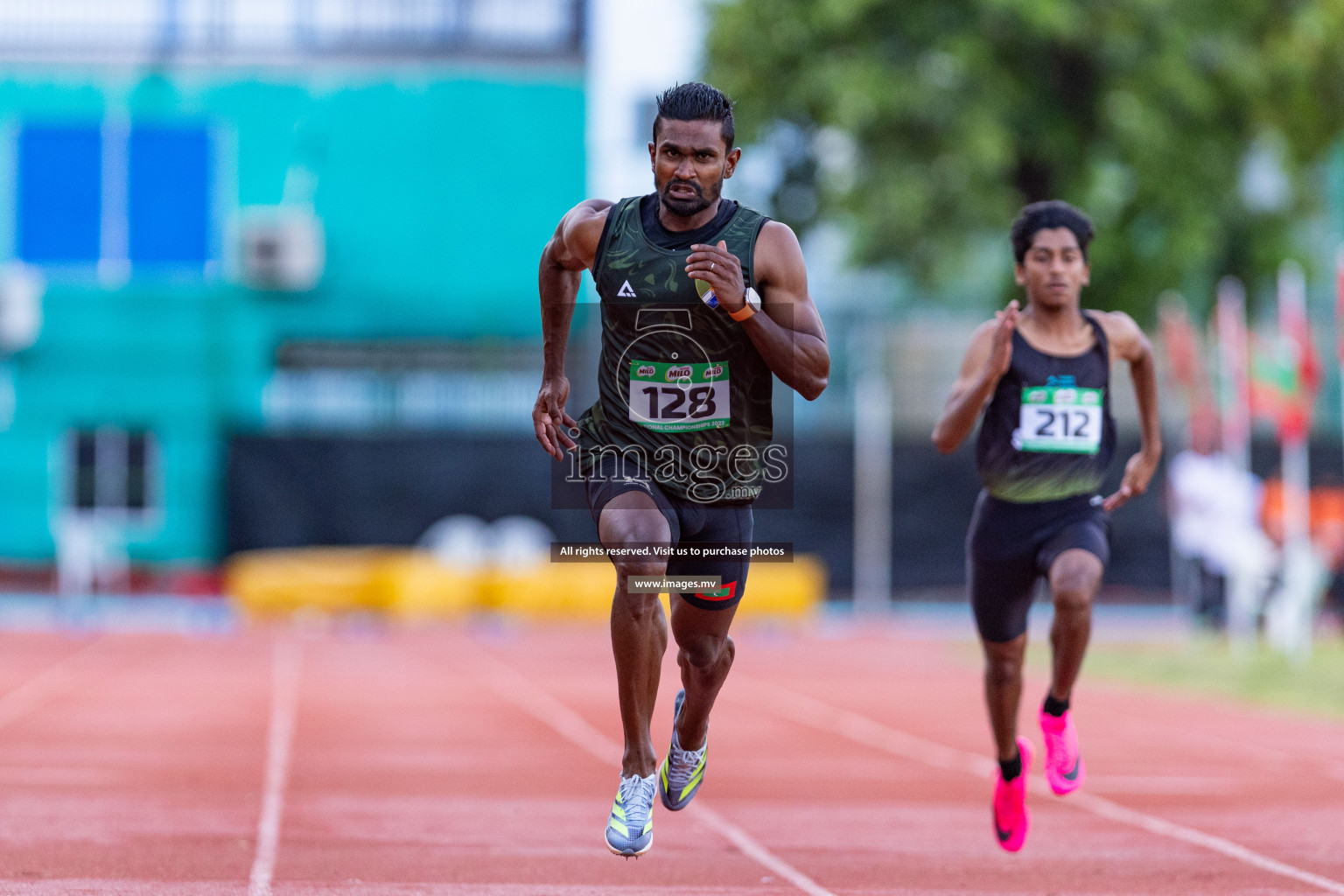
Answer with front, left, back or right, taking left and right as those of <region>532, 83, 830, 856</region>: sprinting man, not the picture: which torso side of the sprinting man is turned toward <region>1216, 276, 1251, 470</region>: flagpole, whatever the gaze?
back

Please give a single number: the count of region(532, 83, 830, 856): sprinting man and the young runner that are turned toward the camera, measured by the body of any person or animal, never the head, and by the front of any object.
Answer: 2

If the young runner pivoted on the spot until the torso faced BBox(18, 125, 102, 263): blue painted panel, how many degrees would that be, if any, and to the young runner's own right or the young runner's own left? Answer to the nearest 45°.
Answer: approximately 135° to the young runner's own right

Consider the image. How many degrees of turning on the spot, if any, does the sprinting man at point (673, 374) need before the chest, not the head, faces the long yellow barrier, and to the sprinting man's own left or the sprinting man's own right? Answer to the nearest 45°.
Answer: approximately 180°

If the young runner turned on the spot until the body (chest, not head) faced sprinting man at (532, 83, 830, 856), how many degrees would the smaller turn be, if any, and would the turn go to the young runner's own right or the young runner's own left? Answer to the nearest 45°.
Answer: approximately 45° to the young runner's own right

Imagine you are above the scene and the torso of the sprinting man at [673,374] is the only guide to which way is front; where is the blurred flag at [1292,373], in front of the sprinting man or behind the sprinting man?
behind

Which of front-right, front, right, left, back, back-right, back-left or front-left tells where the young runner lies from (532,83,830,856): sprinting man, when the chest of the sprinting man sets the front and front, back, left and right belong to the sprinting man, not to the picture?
back-left

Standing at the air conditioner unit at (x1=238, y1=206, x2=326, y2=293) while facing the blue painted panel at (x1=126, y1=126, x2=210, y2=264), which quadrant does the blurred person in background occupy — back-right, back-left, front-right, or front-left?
back-left

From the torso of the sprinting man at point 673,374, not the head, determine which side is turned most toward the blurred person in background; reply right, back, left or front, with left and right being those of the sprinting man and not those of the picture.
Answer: back

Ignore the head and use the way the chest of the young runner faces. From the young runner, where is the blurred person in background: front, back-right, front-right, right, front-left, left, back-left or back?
back

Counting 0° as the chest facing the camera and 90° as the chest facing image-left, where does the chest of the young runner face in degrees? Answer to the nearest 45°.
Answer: approximately 0°

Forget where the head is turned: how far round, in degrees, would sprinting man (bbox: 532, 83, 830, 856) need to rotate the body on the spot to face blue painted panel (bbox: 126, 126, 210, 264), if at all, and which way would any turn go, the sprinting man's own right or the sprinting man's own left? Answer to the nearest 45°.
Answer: approximately 180°

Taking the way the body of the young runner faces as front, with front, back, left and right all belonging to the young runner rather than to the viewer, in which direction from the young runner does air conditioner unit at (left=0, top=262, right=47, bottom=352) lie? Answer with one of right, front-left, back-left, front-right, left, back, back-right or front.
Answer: back-right
